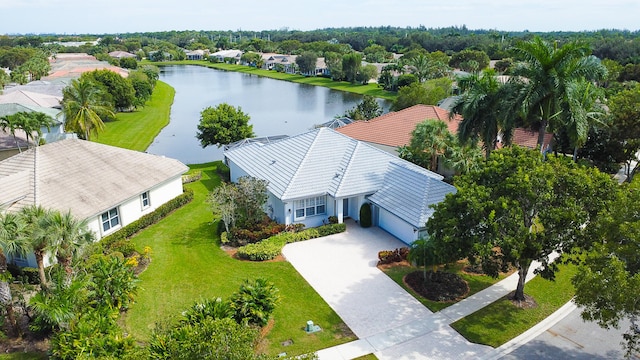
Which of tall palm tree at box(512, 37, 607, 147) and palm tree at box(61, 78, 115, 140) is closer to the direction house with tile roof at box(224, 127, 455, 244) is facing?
the tall palm tree

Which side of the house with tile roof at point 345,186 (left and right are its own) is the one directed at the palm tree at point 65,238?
right

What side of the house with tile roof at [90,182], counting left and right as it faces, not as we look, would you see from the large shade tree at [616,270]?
left

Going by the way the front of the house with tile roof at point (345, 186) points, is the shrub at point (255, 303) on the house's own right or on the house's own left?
on the house's own right

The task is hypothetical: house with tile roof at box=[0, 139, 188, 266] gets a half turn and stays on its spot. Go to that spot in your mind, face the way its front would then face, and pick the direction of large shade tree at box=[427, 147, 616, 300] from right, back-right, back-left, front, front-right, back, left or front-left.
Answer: right

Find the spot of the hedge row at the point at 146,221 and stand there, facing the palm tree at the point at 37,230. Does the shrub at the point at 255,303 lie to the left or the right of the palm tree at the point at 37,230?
left

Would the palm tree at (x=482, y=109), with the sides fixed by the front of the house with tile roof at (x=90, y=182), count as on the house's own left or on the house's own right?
on the house's own left

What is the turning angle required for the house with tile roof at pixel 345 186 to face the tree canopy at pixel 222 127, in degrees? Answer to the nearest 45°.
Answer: approximately 180°

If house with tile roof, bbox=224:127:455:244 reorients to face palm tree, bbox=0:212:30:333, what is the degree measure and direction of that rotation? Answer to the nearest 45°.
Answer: approximately 90° to its right

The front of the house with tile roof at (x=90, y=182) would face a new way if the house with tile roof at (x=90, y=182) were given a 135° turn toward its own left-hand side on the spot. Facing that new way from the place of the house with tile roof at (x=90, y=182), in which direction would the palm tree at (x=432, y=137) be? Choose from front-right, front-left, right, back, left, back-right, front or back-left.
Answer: front

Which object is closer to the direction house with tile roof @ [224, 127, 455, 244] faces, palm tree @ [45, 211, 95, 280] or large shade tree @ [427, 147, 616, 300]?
the large shade tree
